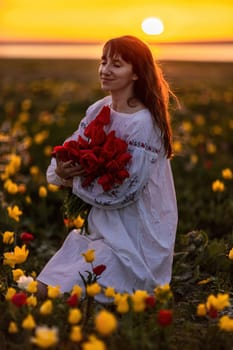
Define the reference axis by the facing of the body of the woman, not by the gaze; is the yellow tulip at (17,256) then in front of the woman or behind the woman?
in front

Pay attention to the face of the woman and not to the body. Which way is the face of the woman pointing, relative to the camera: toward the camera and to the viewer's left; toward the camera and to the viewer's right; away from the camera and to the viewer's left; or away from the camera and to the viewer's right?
toward the camera and to the viewer's left

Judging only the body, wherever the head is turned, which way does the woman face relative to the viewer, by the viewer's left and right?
facing the viewer and to the left of the viewer

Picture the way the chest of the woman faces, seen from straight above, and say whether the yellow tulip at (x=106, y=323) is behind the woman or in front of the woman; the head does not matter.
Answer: in front

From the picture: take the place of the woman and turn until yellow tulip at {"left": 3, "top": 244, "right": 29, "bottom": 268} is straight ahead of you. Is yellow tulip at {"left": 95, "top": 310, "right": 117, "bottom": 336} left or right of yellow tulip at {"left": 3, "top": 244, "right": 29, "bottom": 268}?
left
